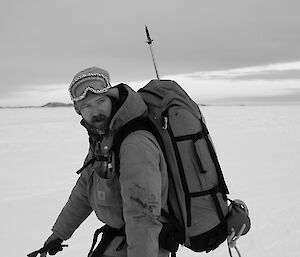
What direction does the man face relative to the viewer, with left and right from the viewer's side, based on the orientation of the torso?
facing the viewer and to the left of the viewer
